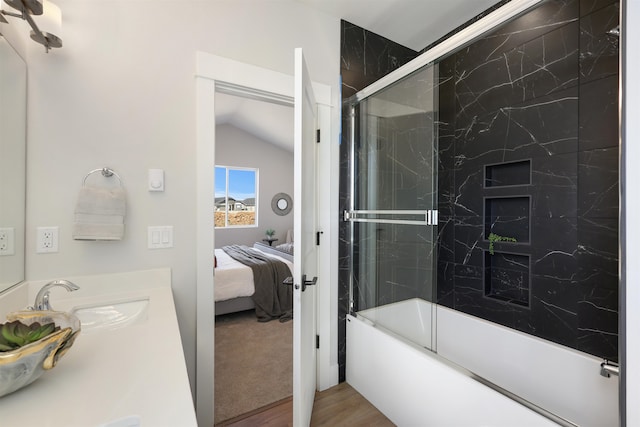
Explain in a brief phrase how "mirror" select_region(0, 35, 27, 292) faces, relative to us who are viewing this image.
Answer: facing to the right of the viewer

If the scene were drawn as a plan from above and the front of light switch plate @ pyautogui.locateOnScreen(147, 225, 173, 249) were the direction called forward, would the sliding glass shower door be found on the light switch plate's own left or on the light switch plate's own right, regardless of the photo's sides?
on the light switch plate's own left

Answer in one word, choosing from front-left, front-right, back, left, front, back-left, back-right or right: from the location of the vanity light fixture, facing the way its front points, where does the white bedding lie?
front-left

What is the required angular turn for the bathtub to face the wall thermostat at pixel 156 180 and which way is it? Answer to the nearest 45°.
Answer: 0° — it already faces it

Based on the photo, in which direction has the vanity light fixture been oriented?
to the viewer's right

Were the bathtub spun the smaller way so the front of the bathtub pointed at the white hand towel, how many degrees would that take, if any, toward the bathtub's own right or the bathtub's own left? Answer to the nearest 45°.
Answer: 0° — it already faces it
